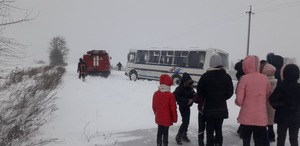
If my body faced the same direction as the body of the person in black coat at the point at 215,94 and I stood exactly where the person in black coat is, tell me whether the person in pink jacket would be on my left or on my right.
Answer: on my right

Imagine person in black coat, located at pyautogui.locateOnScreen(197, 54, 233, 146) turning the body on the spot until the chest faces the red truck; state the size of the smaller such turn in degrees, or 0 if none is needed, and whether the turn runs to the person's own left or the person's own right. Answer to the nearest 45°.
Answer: approximately 45° to the person's own left

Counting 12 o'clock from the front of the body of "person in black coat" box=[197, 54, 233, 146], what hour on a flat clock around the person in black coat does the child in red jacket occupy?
The child in red jacket is roughly at 9 o'clock from the person in black coat.

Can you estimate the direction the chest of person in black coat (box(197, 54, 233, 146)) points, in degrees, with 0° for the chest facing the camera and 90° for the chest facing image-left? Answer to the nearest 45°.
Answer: approximately 180°

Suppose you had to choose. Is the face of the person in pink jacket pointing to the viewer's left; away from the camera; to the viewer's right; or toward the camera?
away from the camera
